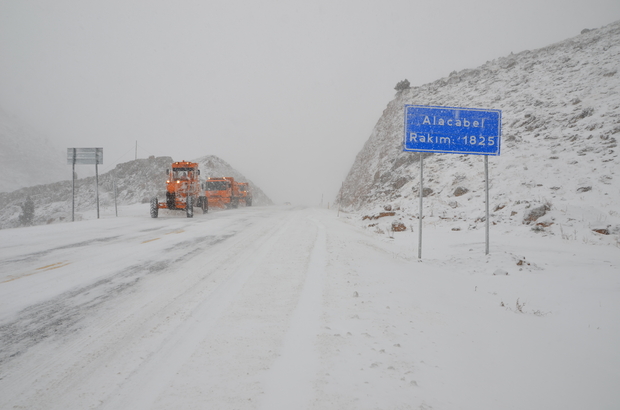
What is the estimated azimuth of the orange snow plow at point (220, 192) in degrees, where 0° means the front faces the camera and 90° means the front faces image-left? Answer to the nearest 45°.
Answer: approximately 45°

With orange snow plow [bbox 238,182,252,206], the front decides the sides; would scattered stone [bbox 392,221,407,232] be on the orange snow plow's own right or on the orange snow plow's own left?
on the orange snow plow's own left

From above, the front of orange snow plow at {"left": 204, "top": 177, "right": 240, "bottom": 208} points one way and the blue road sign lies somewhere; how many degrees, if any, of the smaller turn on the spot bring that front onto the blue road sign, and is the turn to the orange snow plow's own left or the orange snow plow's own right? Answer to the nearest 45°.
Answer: approximately 45° to the orange snow plow's own left

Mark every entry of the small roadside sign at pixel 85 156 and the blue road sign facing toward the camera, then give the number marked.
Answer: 1

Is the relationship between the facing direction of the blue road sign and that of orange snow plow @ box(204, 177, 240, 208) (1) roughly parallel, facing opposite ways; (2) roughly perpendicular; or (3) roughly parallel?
roughly parallel

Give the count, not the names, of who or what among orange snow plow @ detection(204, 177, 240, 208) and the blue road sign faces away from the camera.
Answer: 0

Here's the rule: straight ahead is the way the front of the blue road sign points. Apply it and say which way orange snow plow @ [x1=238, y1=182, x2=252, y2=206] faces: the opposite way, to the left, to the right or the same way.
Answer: the same way

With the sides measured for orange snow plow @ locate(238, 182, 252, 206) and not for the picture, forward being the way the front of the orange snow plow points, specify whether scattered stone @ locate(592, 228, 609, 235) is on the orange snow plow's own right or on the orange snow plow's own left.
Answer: on the orange snow plow's own left

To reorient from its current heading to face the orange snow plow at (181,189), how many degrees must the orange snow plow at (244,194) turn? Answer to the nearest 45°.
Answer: approximately 45° to its left

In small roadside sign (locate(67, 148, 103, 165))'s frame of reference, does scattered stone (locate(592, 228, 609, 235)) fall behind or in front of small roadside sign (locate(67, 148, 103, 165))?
behind

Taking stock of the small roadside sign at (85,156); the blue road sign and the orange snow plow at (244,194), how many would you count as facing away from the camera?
1

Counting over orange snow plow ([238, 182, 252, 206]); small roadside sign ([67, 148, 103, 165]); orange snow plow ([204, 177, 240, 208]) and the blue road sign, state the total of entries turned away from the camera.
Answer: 1

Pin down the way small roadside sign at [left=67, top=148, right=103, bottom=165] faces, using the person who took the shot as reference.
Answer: facing away from the viewer

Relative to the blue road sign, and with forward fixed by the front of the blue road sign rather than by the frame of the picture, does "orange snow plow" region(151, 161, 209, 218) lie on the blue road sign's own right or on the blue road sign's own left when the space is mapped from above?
on the blue road sign's own right

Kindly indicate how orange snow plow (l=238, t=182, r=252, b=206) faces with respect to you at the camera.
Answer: facing the viewer and to the left of the viewer

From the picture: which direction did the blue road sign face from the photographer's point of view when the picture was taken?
facing the viewer

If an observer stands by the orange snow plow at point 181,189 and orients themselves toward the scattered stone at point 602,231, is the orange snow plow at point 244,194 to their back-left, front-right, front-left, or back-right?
back-left

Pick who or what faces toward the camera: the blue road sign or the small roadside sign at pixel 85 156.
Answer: the blue road sign
